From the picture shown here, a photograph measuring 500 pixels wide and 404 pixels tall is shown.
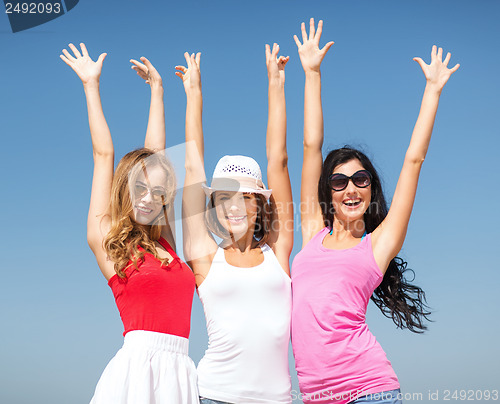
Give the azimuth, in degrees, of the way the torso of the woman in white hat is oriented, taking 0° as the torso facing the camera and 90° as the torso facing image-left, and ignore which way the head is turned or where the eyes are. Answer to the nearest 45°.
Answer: approximately 0°

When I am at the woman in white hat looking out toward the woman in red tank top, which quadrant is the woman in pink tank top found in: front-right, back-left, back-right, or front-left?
back-left

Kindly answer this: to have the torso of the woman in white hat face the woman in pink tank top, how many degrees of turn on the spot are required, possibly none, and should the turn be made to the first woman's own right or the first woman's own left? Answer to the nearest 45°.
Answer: approximately 90° to the first woman's own left
